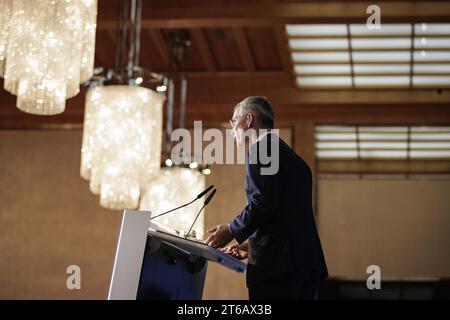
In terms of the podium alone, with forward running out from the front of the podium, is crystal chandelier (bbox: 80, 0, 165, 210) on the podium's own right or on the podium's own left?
on the podium's own right

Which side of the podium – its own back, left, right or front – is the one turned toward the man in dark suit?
back

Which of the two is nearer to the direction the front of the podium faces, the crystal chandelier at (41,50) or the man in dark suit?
the crystal chandelier

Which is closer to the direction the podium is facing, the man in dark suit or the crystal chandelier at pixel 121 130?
the crystal chandelier

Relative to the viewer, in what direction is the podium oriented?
to the viewer's left

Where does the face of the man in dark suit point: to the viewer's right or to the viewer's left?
to the viewer's left
